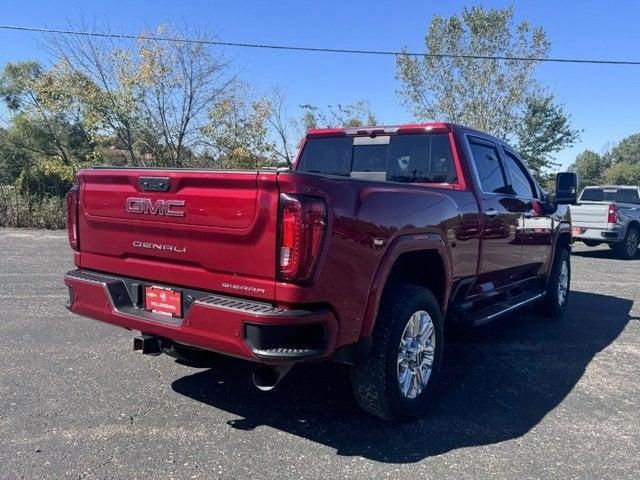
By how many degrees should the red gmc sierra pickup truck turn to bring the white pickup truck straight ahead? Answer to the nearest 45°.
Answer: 0° — it already faces it

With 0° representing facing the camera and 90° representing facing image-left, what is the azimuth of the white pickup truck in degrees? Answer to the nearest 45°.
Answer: approximately 225°

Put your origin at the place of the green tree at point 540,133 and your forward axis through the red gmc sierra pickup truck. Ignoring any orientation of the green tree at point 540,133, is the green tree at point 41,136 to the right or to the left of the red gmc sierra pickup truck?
right

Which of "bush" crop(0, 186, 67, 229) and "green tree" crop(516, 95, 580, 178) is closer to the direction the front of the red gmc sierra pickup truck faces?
the green tree

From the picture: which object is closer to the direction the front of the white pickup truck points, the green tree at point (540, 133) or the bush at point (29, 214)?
the green tree

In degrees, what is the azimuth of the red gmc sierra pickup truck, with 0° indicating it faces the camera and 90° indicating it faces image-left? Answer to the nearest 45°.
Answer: approximately 225°

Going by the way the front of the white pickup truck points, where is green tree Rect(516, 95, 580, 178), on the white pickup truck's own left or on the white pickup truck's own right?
on the white pickup truck's own left
